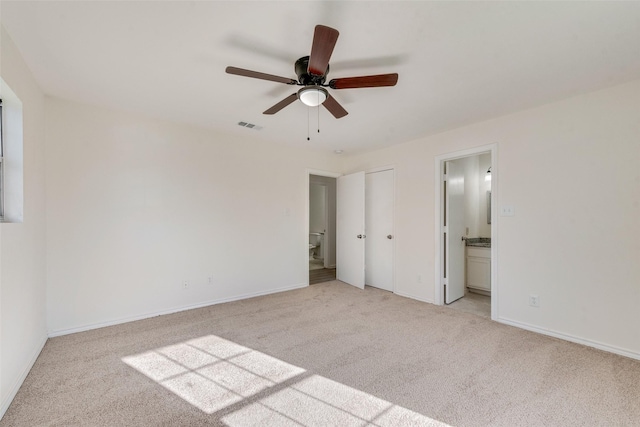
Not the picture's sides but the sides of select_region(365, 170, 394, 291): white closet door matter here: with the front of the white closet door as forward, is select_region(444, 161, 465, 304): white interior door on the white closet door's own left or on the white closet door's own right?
on the white closet door's own left

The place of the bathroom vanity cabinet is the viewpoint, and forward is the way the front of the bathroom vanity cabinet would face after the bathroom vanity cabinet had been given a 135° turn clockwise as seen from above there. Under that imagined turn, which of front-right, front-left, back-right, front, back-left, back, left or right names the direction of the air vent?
back-left

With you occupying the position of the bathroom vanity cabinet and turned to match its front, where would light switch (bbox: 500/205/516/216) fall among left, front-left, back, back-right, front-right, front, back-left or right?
front-left

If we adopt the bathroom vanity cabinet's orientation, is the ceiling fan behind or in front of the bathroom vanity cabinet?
in front

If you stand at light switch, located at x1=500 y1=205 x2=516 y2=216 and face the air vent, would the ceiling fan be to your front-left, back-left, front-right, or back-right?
front-left

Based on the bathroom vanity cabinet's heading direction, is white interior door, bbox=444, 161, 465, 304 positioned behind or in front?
in front

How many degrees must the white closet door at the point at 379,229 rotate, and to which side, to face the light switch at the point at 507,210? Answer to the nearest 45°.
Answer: approximately 90° to its left

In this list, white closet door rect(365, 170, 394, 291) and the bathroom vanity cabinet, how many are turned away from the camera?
0

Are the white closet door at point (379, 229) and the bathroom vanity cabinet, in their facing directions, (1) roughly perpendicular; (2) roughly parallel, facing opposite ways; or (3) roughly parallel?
roughly parallel

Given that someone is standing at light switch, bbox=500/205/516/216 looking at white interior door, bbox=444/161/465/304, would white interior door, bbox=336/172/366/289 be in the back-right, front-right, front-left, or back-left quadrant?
front-left

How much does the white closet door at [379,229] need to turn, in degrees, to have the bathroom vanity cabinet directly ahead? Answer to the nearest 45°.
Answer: approximately 135° to its left

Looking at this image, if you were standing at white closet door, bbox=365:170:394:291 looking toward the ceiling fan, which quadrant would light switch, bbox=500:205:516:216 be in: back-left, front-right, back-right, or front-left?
front-left

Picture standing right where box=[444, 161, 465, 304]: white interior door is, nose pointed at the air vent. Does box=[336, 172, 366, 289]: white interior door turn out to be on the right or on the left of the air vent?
right

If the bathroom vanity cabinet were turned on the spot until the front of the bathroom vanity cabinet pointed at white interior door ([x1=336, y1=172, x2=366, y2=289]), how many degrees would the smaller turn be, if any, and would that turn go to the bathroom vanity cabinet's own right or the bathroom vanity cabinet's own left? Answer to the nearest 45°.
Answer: approximately 45° to the bathroom vanity cabinet's own right

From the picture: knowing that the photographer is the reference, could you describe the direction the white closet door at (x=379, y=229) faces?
facing the viewer and to the left of the viewer
